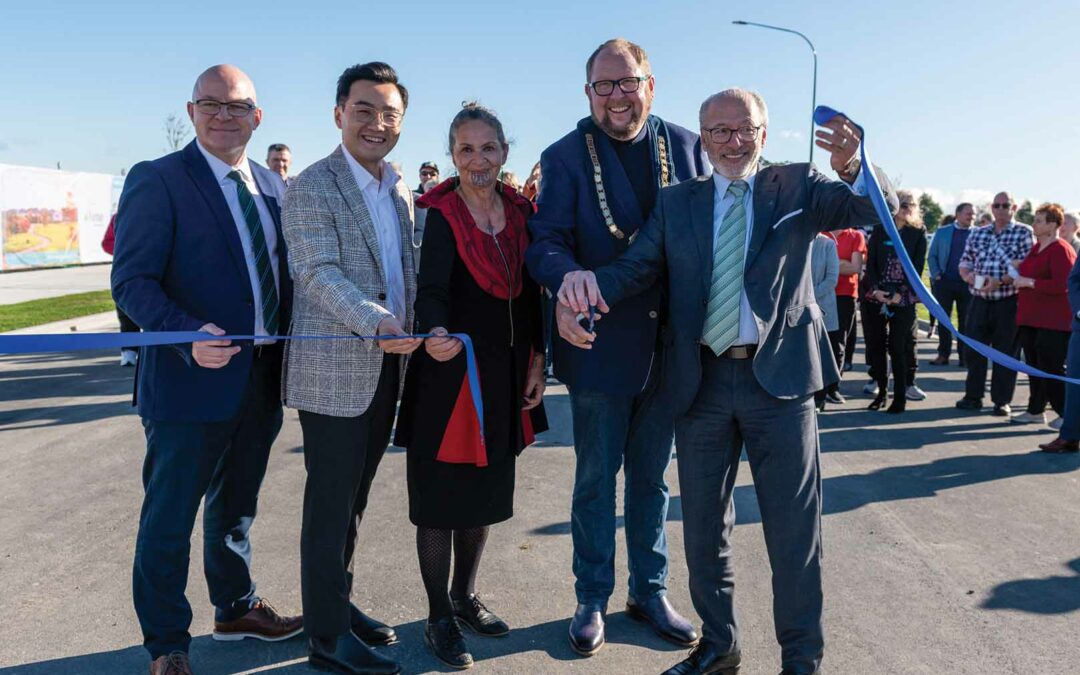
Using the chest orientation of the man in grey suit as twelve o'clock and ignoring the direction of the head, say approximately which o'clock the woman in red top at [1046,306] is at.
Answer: The woman in red top is roughly at 7 o'clock from the man in grey suit.

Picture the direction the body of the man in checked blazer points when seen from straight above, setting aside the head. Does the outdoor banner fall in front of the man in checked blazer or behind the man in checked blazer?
behind

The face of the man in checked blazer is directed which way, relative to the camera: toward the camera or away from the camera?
toward the camera

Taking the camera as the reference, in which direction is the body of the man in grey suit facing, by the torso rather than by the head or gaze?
toward the camera

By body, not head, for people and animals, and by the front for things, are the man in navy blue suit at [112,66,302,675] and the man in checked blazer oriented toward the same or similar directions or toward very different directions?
same or similar directions

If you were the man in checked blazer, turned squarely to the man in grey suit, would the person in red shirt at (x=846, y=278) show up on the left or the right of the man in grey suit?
left

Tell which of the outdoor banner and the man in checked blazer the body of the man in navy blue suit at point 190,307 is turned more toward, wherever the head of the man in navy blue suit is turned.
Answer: the man in checked blazer

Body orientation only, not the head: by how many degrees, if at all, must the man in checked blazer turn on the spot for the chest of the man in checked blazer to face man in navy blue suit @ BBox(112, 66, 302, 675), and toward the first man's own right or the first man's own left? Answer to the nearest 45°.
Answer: approximately 135° to the first man's own right

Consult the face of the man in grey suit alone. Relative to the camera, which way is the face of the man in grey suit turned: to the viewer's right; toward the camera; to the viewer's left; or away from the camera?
toward the camera

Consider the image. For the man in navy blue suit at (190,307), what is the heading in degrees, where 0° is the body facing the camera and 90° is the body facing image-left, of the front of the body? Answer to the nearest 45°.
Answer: approximately 315°

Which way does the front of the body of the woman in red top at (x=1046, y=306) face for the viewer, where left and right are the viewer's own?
facing to the left of the viewer

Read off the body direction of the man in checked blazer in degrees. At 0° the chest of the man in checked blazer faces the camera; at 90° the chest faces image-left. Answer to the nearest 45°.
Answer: approximately 315°
